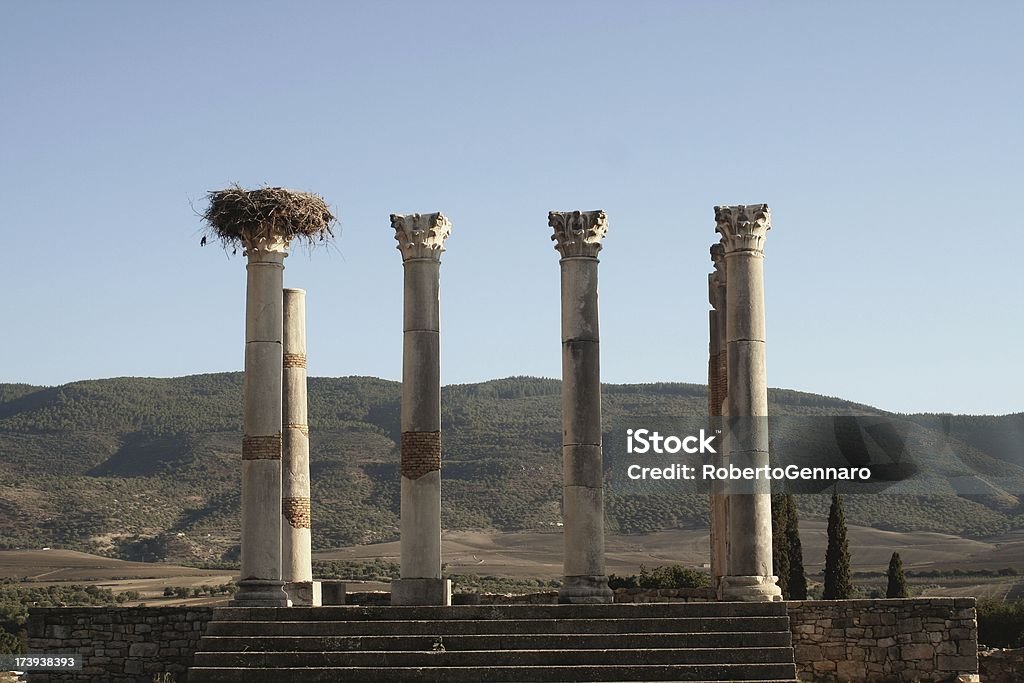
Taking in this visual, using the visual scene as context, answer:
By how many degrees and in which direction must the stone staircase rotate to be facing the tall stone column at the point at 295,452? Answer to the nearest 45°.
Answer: approximately 135° to its right

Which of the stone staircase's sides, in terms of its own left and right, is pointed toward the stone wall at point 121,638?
right

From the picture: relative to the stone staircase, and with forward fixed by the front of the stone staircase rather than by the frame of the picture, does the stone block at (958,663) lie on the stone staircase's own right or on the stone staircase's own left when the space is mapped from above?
on the stone staircase's own left

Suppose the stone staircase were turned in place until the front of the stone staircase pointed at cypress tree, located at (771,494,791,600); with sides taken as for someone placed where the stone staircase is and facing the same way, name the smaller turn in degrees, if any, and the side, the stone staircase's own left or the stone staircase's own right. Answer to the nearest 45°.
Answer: approximately 135° to the stone staircase's own left

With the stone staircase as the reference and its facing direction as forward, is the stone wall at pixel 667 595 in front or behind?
behind

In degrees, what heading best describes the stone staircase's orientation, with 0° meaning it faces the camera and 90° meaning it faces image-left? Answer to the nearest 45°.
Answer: approximately 0°

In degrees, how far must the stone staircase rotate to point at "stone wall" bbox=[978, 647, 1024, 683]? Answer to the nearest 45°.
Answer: approximately 135° to its left
